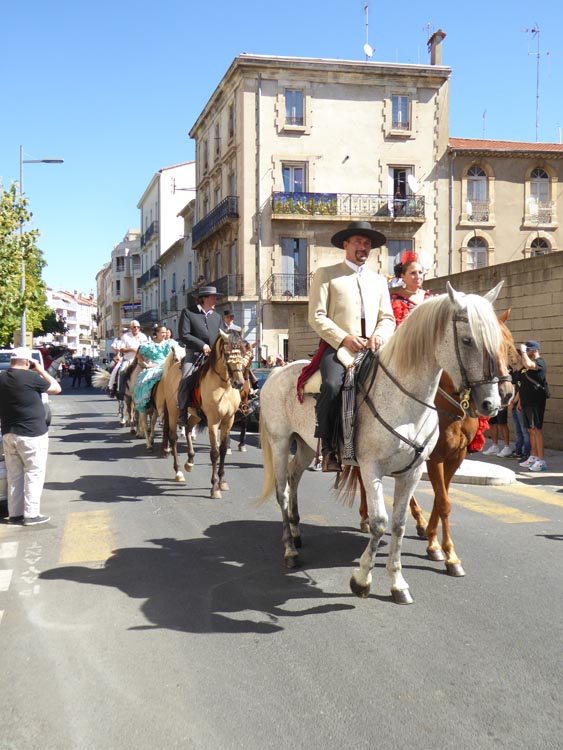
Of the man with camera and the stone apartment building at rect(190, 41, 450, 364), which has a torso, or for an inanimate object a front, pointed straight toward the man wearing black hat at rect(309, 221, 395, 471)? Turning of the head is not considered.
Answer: the stone apartment building

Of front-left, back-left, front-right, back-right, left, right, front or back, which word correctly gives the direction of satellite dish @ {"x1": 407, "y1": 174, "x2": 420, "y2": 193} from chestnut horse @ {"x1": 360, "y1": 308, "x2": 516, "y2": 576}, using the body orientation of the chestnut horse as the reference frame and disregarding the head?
back-left

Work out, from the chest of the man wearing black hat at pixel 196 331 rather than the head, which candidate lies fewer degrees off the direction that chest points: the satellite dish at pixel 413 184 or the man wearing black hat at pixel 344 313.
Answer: the man wearing black hat

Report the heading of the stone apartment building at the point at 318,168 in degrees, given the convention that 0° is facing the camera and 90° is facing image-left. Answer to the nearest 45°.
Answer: approximately 0°

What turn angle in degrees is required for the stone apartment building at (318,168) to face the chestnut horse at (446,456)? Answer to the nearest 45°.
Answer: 0° — it already faces it

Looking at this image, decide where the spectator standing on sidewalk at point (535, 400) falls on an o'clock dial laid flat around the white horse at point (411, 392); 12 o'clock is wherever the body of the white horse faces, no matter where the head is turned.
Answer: The spectator standing on sidewalk is roughly at 8 o'clock from the white horse.

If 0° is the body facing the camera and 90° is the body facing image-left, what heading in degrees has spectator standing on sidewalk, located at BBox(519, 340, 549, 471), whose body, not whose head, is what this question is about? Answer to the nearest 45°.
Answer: approximately 90°
